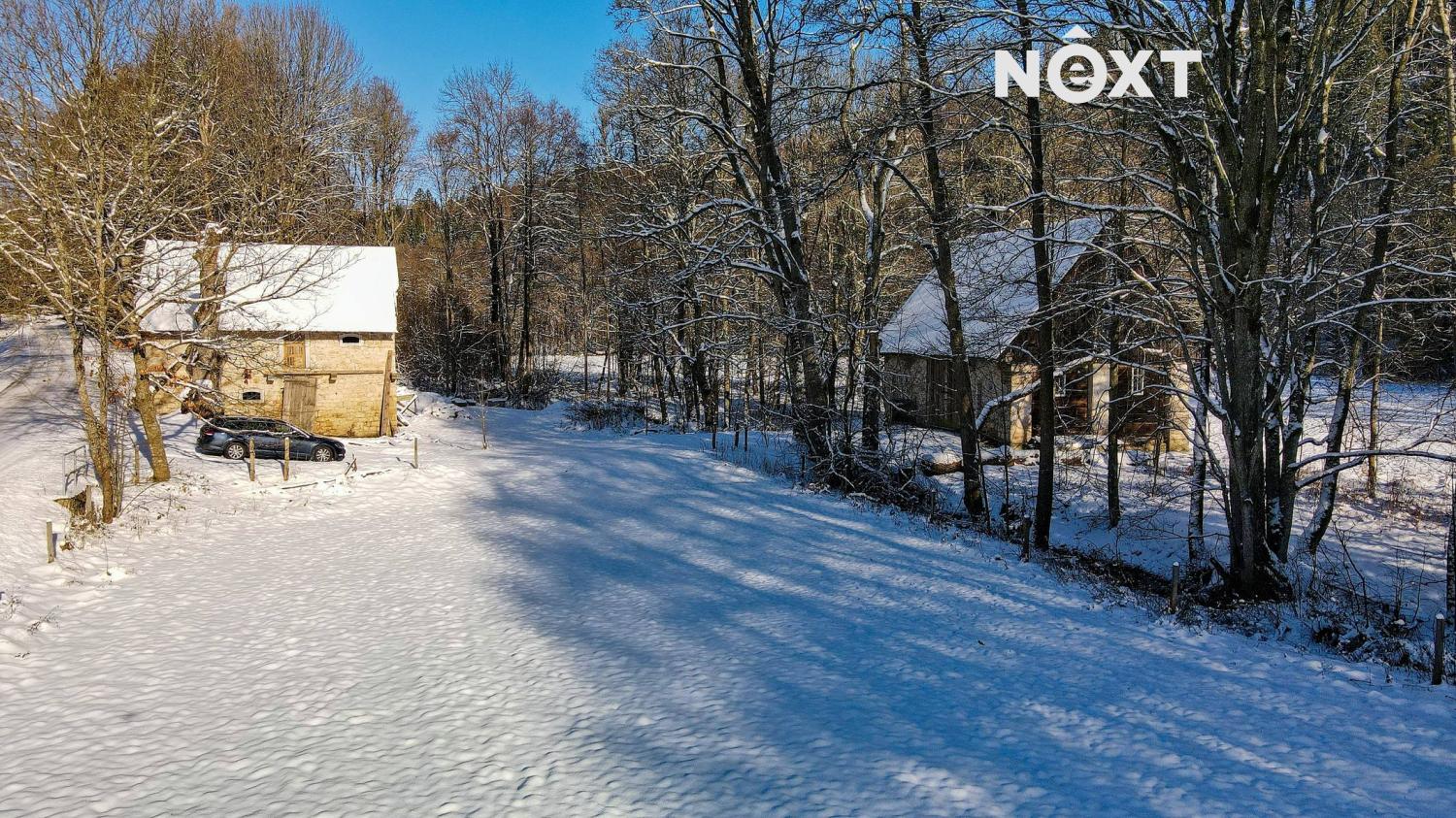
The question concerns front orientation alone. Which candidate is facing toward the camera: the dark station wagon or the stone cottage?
the stone cottage

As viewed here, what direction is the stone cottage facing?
toward the camera

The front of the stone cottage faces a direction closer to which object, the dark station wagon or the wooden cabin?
the dark station wagon

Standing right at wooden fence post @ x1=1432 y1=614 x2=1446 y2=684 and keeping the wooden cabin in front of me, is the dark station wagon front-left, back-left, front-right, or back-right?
front-left

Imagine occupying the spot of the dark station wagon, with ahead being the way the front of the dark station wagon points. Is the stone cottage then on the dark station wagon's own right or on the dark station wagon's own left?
on the dark station wagon's own left

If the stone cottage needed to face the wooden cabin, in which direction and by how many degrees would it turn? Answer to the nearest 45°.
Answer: approximately 45° to its left

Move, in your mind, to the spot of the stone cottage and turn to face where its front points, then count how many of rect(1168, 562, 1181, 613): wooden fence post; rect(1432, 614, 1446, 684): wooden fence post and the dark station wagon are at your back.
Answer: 0

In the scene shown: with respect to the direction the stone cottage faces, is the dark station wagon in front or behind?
in front

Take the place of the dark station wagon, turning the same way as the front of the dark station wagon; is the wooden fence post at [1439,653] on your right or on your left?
on your right

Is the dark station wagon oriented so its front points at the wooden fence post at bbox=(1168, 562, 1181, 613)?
no

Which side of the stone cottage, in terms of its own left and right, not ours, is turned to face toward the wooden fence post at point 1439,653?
front

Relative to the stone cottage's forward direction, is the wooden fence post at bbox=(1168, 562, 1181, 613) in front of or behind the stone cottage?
in front

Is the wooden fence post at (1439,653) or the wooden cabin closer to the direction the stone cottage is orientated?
the wooden fence post

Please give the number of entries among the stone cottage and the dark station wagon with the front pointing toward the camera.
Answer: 1

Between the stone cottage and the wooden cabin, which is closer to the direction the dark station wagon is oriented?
the wooden cabin

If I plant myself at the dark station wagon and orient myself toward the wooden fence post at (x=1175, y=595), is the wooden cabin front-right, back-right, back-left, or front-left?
front-left

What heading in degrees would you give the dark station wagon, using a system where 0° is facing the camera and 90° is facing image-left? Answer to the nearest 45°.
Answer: approximately 270°

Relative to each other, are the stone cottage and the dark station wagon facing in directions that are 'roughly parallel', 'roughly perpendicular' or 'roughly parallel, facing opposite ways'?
roughly perpendicular
